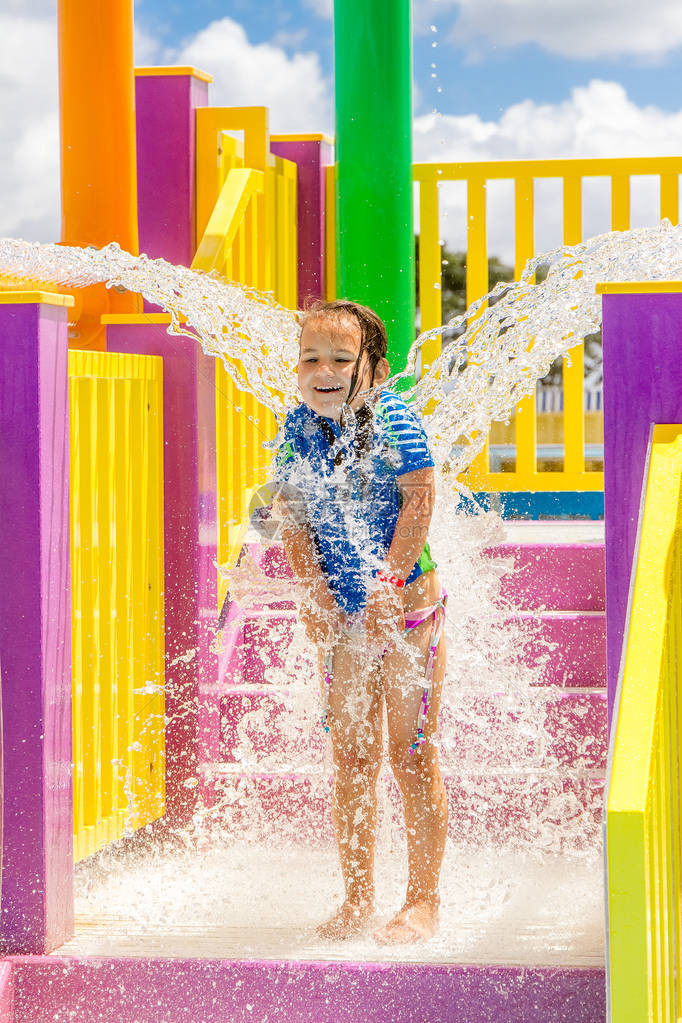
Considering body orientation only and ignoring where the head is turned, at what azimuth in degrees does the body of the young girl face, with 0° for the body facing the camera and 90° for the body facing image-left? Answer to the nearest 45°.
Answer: approximately 45°

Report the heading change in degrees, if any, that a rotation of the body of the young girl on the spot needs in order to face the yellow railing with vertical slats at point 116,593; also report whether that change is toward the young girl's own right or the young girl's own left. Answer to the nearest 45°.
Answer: approximately 90° to the young girl's own right

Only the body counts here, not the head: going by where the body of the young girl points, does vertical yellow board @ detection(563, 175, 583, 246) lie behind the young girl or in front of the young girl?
behind

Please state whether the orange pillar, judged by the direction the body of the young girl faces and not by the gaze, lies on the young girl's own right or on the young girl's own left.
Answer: on the young girl's own right

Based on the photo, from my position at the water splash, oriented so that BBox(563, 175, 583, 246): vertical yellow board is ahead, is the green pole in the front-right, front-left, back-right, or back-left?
front-left

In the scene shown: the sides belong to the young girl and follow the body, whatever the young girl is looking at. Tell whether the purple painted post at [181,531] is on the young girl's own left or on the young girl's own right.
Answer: on the young girl's own right

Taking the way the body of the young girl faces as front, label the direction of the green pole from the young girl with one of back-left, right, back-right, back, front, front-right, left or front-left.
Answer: back-right

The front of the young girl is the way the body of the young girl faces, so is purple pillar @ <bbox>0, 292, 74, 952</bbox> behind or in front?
in front

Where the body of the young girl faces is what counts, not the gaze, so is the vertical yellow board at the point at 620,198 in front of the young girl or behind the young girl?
behind
